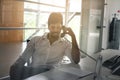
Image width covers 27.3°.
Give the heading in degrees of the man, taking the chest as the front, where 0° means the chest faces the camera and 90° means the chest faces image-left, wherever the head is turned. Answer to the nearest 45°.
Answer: approximately 0°
